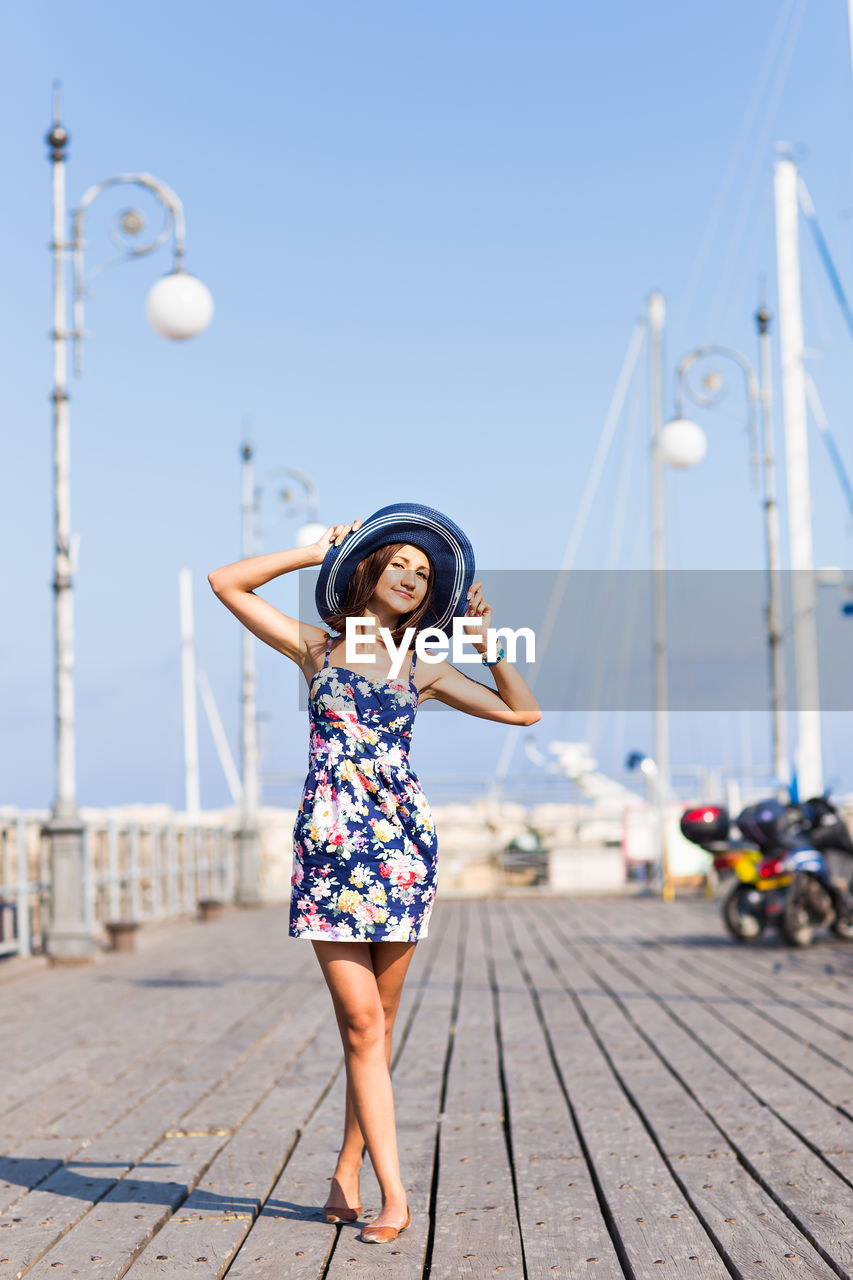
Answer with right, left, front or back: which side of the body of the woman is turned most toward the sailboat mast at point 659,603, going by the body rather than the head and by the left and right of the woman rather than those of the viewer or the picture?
back

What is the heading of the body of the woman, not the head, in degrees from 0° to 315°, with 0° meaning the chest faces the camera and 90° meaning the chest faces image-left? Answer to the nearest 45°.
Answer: approximately 0°

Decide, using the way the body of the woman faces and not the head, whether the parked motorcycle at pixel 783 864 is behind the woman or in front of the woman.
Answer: behind

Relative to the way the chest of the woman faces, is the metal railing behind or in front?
behind
